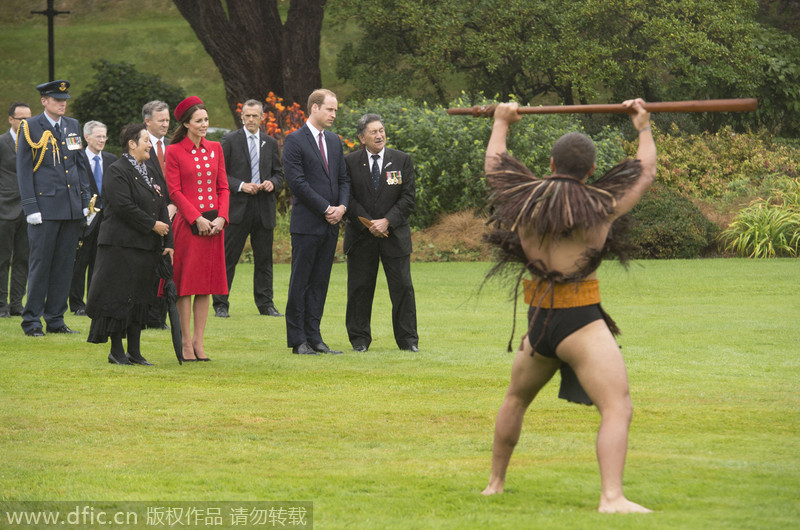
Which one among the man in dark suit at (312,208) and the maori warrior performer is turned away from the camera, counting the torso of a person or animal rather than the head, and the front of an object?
the maori warrior performer

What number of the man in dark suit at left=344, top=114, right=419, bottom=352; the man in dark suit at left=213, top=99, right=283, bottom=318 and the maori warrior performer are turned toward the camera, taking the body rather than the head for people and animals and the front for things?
2

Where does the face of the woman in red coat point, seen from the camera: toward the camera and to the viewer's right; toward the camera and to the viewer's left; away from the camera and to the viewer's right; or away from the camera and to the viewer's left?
toward the camera and to the viewer's right

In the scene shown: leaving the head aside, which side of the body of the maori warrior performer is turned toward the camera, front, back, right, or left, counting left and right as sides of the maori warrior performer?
back

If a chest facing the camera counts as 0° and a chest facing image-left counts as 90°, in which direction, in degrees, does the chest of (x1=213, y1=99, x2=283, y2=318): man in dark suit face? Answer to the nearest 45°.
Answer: approximately 0°

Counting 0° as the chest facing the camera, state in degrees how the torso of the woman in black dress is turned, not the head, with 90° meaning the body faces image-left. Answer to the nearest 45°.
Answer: approximately 315°

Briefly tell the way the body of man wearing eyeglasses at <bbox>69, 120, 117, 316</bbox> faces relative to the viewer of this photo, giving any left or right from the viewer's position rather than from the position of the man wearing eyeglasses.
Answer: facing the viewer and to the right of the viewer

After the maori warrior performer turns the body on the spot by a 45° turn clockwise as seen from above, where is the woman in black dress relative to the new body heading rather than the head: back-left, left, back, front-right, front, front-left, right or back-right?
left

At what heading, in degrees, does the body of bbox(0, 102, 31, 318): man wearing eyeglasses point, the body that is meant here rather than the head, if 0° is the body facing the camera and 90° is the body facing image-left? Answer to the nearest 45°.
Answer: approximately 315°

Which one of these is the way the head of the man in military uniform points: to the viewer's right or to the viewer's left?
to the viewer's right

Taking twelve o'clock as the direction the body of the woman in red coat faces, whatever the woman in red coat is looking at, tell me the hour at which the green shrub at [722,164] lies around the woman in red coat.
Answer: The green shrub is roughly at 9 o'clock from the woman in red coat.

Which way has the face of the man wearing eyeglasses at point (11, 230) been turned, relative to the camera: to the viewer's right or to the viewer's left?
to the viewer's right
